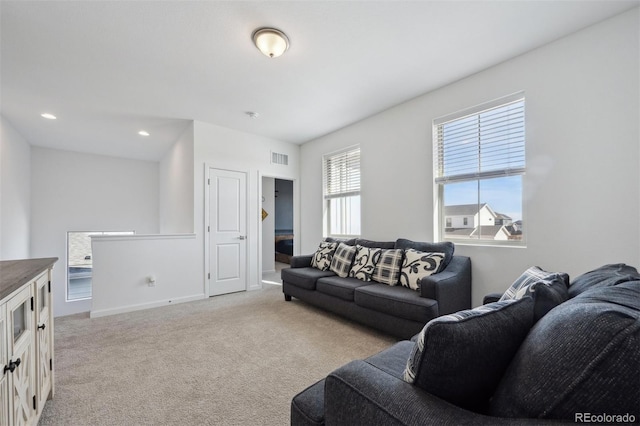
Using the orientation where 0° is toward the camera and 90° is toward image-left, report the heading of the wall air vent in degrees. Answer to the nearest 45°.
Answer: approximately 315°

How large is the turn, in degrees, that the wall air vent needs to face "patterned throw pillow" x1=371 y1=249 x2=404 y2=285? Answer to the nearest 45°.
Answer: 0° — it already faces it

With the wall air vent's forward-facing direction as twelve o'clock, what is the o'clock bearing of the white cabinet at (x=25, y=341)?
The white cabinet is roughly at 2 o'clock from the wall air vent.

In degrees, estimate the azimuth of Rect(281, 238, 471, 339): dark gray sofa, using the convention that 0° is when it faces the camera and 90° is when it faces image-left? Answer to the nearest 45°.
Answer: approximately 45°

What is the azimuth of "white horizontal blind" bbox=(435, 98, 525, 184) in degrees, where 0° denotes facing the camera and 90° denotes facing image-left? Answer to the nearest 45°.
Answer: approximately 45°

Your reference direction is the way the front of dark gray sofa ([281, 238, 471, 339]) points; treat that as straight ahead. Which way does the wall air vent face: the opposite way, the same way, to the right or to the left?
to the left
